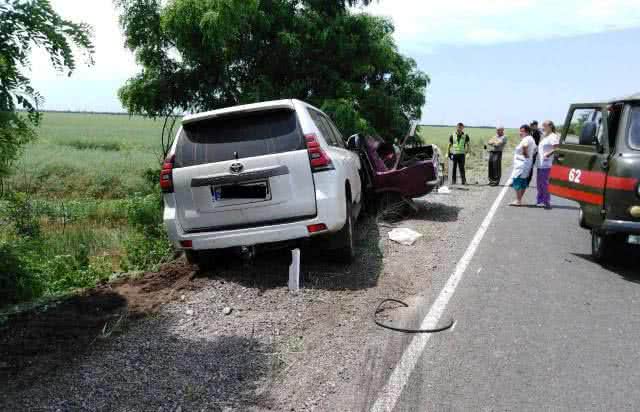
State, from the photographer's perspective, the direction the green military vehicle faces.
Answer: facing the viewer

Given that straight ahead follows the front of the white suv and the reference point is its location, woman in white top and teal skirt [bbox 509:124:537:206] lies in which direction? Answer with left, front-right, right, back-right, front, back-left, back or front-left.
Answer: front-right

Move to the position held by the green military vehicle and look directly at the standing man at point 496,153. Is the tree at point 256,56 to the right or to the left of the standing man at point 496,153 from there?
left

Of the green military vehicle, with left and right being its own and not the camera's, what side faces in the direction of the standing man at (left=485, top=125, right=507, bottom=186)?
back

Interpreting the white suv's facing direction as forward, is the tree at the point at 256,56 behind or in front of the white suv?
in front

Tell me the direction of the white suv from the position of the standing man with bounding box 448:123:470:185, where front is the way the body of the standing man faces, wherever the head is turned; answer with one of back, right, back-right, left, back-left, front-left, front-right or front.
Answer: front

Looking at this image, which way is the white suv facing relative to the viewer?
away from the camera

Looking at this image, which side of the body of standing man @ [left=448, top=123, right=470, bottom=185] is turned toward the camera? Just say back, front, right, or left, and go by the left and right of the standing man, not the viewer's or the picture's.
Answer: front

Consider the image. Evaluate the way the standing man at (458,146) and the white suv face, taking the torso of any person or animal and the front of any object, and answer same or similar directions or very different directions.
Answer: very different directions

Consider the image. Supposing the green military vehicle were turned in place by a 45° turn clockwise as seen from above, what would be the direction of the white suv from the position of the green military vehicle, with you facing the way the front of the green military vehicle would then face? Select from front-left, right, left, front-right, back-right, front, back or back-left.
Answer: front
